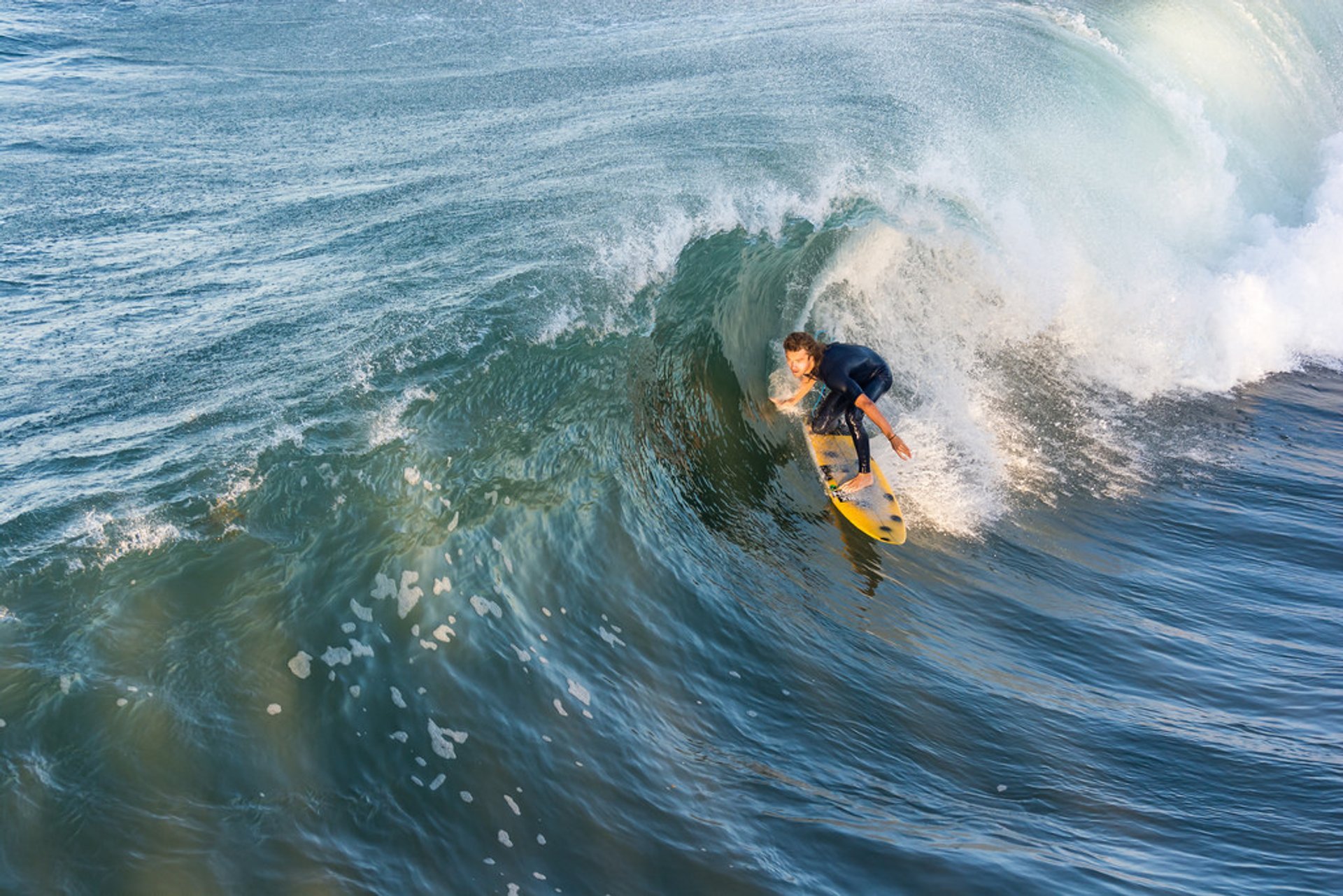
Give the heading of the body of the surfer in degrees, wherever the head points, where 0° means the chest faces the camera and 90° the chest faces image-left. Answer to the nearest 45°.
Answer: approximately 45°
